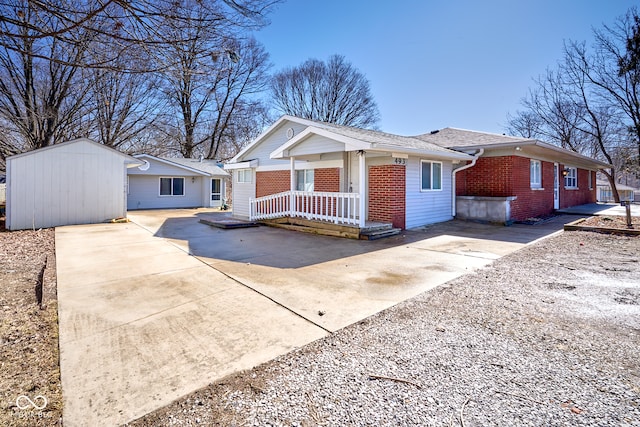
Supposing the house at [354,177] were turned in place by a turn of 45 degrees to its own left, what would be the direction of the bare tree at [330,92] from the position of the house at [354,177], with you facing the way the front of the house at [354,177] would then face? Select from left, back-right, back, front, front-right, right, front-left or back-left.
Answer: back

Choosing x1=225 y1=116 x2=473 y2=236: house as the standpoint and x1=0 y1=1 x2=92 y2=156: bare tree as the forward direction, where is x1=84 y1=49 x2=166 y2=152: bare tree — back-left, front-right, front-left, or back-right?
front-right

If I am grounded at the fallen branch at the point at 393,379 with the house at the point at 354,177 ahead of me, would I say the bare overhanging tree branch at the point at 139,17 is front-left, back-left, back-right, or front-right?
front-left

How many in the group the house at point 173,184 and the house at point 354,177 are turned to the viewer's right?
0

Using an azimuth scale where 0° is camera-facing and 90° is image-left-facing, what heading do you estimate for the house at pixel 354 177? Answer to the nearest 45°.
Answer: approximately 45°

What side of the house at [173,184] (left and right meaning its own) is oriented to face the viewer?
front

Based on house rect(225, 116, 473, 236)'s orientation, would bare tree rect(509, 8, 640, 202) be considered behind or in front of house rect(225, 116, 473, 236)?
behind

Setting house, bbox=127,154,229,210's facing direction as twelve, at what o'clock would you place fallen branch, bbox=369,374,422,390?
The fallen branch is roughly at 12 o'clock from the house.

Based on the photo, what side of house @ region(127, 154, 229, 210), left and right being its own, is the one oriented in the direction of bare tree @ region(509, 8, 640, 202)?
left
